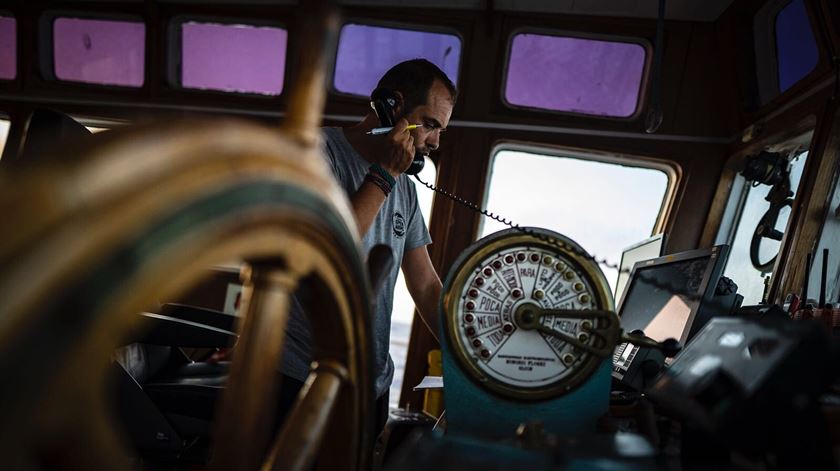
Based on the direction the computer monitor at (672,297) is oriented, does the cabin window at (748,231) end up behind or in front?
behind

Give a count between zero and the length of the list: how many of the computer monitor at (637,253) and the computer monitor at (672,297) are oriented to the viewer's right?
0

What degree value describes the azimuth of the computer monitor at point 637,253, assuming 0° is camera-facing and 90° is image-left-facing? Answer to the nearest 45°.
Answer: approximately 45°

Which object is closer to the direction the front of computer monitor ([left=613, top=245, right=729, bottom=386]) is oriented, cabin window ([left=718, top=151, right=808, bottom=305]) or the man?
the man

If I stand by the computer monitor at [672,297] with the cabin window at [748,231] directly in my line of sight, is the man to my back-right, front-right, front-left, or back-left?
back-left

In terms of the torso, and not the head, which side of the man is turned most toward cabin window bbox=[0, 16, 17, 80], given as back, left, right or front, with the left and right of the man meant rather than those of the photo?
back

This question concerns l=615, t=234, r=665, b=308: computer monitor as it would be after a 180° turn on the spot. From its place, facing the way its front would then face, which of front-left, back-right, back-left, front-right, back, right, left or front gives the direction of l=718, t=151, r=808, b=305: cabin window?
front

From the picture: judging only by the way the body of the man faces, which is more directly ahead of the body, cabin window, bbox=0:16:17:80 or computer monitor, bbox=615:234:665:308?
the computer monitor

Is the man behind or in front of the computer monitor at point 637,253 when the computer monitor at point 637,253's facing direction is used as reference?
in front

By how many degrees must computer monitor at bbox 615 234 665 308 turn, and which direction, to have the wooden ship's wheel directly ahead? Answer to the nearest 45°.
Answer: approximately 45° to its left

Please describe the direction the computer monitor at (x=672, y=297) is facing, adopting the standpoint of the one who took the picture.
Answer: facing the viewer and to the left of the viewer

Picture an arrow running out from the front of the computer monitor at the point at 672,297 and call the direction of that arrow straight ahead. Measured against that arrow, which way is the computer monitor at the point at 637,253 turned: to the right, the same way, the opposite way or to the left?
the same way
